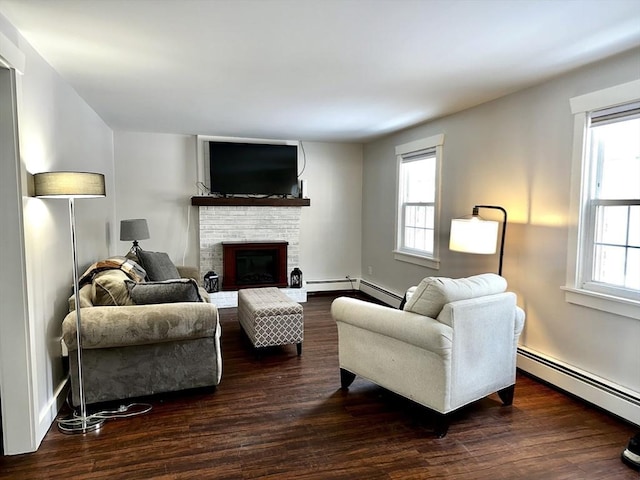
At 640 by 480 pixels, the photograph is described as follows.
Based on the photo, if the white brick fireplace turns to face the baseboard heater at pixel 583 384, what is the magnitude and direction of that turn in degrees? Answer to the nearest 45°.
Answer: approximately 45° to its left

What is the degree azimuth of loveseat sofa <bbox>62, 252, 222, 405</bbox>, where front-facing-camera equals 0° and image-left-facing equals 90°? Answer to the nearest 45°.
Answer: approximately 270°

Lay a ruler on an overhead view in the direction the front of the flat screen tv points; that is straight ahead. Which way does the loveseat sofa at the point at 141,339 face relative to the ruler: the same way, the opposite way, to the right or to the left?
to the left

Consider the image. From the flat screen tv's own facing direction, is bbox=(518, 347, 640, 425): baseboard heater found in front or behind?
in front

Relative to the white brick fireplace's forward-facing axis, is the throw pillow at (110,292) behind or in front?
in front

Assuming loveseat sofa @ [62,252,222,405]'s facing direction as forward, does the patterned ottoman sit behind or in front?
in front

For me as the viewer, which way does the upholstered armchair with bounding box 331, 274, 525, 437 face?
facing away from the viewer and to the left of the viewer

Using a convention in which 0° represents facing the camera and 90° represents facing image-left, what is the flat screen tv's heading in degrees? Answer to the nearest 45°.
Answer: approximately 0°
